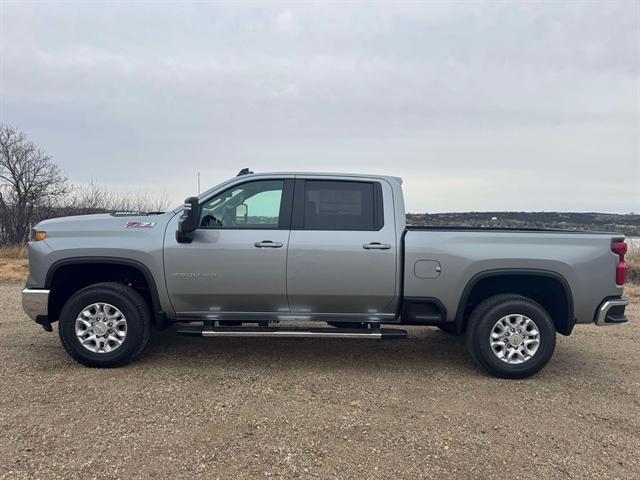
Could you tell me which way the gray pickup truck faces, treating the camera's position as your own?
facing to the left of the viewer
